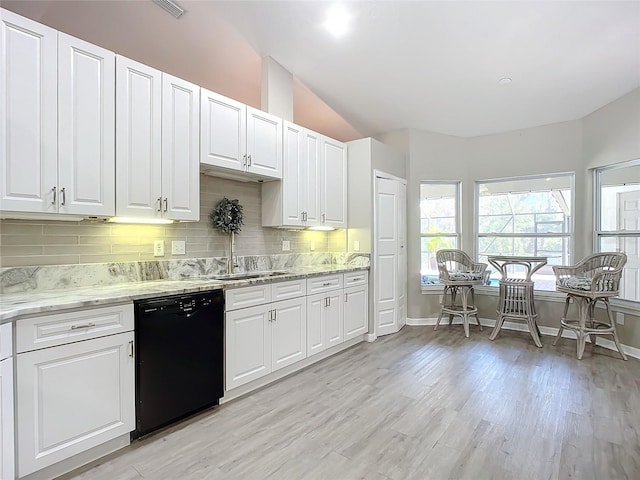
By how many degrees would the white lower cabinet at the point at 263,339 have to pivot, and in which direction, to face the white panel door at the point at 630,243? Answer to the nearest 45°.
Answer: approximately 45° to its left

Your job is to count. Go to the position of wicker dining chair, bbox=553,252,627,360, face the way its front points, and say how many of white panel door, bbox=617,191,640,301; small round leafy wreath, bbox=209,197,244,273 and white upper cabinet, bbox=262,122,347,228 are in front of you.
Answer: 2

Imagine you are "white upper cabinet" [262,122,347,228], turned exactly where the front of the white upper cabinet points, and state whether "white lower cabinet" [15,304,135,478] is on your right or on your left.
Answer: on your right

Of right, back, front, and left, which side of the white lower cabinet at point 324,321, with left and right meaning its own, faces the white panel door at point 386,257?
left
